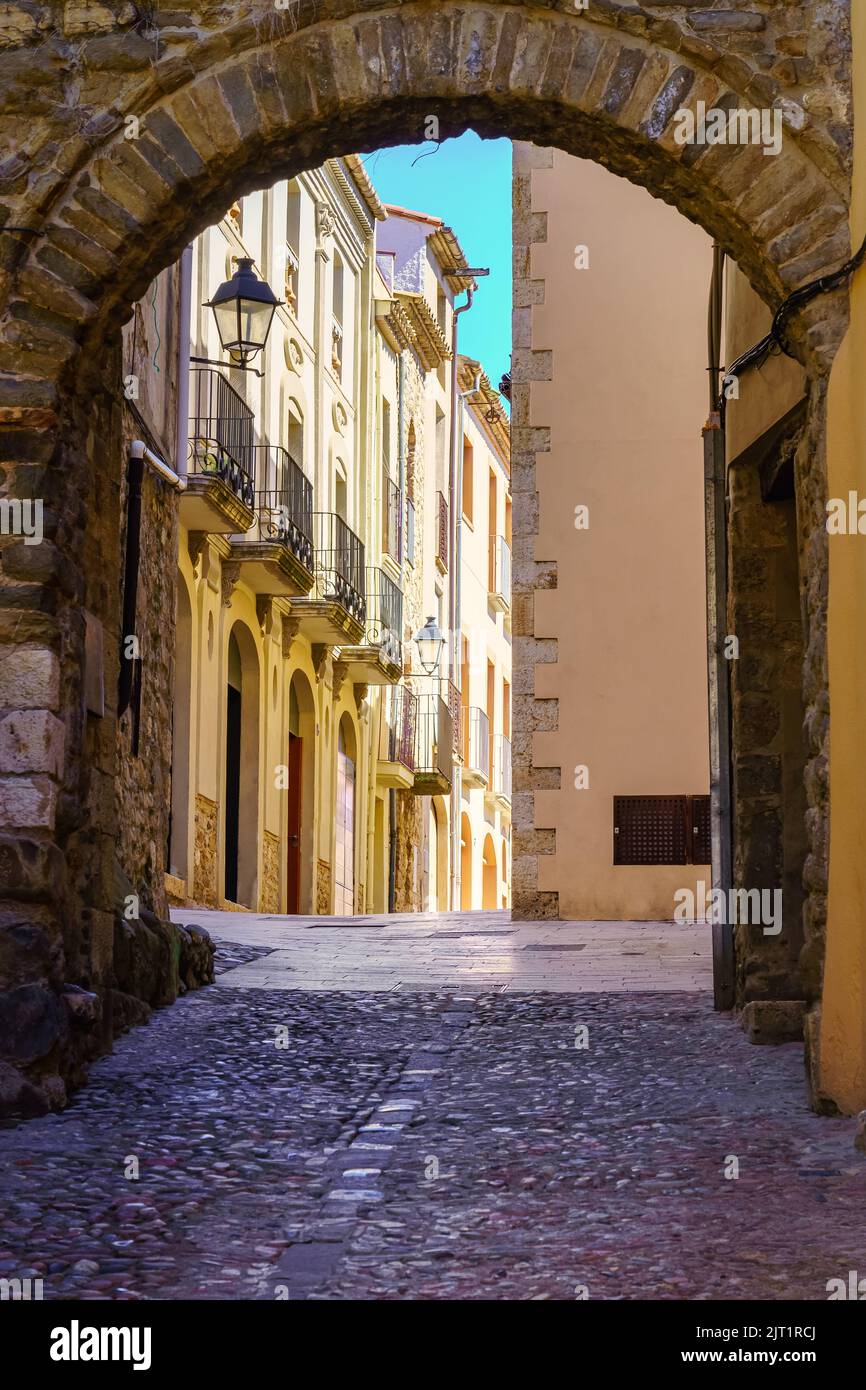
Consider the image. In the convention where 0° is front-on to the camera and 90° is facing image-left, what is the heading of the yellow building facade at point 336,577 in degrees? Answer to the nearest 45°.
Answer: approximately 315°

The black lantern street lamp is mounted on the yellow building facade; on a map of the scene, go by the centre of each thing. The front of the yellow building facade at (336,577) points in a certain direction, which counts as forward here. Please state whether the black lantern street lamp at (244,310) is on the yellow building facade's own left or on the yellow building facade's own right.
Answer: on the yellow building facade's own right

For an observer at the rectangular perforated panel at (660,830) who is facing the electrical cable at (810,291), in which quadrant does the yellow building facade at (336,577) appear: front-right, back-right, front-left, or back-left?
back-right

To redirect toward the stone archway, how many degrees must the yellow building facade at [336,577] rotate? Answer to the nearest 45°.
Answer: approximately 45° to its right

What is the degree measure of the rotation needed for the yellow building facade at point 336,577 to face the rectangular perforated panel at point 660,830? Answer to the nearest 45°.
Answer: approximately 45° to its right

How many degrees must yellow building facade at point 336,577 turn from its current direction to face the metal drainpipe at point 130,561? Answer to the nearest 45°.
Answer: approximately 45° to its right
